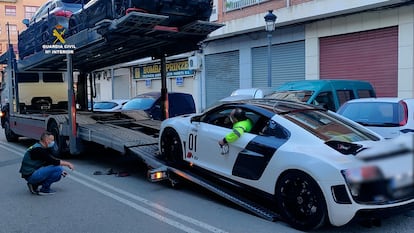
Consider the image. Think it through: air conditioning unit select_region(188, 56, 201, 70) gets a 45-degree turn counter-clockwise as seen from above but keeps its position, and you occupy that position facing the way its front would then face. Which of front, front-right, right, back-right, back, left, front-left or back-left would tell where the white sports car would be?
front

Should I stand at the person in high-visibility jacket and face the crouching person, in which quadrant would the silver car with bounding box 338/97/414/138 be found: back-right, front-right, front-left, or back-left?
back-right

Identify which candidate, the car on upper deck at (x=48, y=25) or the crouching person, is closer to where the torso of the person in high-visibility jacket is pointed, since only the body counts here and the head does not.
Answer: the crouching person

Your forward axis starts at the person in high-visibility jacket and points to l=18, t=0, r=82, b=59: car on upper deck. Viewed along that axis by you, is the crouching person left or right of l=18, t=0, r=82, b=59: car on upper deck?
left

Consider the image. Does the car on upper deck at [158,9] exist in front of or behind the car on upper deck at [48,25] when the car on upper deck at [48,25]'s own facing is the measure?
behind

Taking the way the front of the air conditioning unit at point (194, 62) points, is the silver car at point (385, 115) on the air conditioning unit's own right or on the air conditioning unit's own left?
on the air conditioning unit's own left
